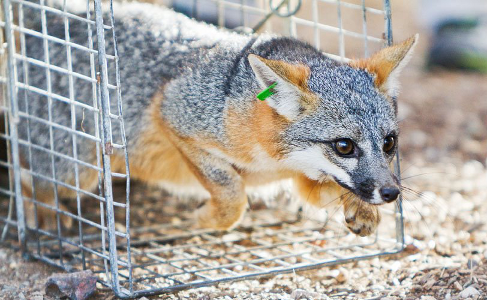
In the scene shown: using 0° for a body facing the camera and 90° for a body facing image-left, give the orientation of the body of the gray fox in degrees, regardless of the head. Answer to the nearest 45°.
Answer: approximately 315°

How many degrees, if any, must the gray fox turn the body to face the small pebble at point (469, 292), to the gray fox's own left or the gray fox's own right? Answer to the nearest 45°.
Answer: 0° — it already faces it
